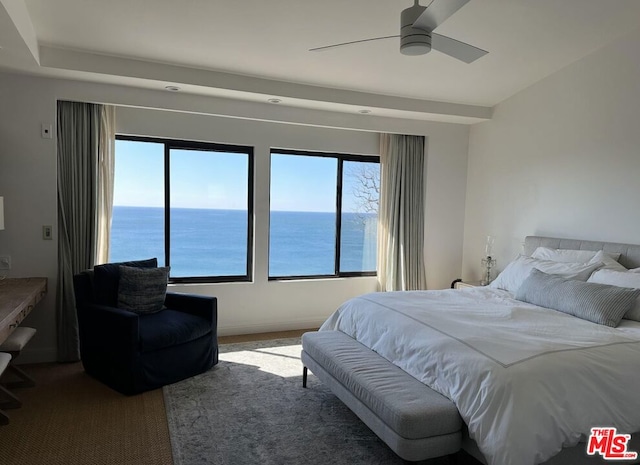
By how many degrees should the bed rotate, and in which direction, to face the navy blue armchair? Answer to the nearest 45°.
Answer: approximately 45° to its right

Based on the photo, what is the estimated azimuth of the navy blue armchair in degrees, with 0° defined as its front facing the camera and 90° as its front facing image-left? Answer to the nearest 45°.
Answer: approximately 315°

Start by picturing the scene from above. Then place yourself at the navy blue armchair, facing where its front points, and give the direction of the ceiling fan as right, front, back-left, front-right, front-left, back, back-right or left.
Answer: front

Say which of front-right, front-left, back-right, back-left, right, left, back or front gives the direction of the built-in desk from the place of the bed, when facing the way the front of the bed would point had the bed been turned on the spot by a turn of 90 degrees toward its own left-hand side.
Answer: back-right

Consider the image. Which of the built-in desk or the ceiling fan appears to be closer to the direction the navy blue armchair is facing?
the ceiling fan

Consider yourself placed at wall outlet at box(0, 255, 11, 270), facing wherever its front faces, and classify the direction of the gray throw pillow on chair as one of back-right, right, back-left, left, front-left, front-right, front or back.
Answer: front-left

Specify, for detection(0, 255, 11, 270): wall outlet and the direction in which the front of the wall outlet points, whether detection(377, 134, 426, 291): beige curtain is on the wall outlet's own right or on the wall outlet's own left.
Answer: on the wall outlet's own left
